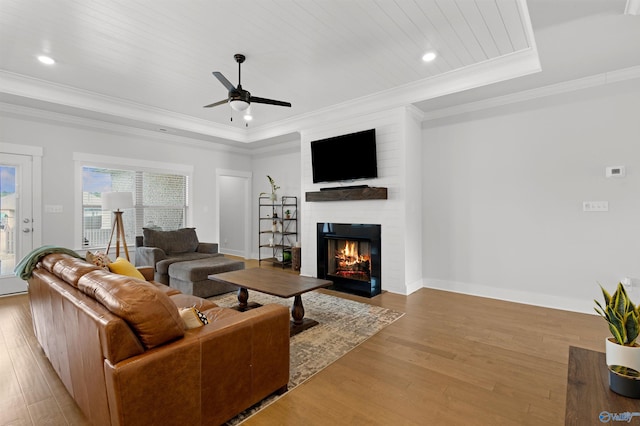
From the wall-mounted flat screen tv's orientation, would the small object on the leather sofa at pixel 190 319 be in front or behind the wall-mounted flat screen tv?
in front

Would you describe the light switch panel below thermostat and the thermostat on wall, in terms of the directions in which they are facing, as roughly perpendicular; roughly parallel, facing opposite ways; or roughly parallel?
roughly parallel

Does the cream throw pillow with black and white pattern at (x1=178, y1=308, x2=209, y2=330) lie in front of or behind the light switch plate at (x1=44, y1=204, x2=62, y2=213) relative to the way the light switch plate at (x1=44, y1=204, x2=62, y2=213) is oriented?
in front

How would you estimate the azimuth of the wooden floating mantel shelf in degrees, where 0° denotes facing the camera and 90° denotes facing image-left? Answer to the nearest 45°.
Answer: approximately 45°

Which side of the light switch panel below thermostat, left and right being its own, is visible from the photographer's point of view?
front

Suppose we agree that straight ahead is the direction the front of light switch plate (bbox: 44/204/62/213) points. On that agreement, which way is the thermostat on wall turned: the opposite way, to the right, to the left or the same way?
to the right

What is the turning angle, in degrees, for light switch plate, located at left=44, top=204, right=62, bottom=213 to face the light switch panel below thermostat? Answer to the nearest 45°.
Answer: approximately 45° to its left

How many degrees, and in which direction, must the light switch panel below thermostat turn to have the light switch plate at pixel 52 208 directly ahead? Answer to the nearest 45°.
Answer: approximately 45° to its right
